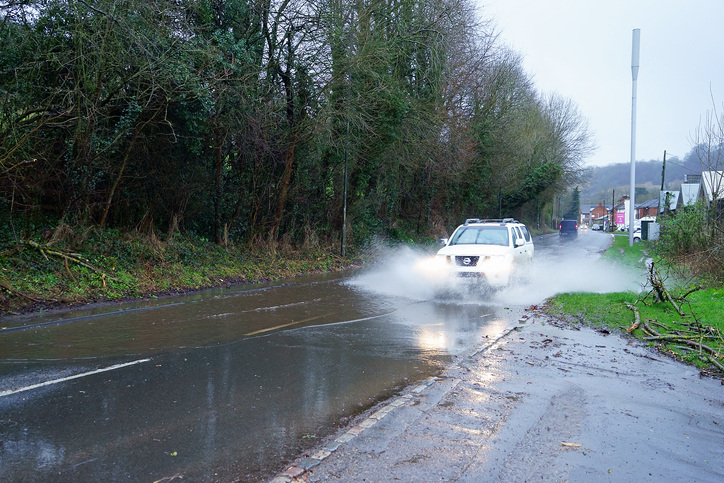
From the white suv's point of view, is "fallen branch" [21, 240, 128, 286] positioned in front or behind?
in front

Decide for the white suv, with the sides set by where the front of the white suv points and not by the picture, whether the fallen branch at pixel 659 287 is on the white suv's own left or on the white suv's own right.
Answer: on the white suv's own left

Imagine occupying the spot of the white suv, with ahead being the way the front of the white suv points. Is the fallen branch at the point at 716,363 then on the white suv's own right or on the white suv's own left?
on the white suv's own left

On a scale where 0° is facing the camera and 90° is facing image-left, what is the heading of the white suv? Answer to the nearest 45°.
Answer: approximately 45°

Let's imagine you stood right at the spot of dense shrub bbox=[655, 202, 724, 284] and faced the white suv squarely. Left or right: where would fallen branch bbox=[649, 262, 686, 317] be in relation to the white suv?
left

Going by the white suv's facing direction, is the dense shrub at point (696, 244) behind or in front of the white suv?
behind
